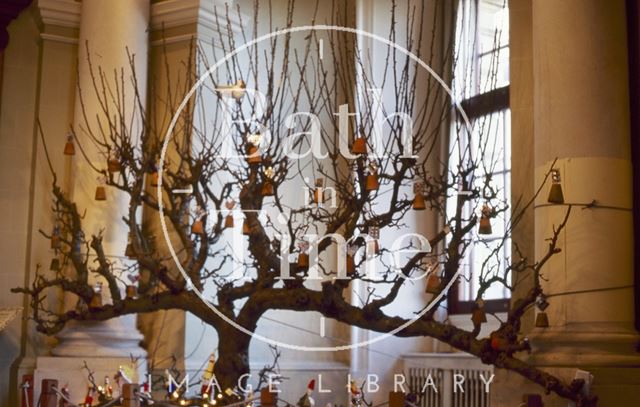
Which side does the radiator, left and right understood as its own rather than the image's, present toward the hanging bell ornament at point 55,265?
right

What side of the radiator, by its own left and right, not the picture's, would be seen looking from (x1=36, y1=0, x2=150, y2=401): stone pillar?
right

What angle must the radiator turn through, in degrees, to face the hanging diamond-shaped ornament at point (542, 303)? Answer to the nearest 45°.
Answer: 0° — it already faces it

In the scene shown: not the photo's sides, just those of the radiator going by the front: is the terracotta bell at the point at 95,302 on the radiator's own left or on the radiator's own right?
on the radiator's own right

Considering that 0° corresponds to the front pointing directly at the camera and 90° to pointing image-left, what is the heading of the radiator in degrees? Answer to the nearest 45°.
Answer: approximately 0°

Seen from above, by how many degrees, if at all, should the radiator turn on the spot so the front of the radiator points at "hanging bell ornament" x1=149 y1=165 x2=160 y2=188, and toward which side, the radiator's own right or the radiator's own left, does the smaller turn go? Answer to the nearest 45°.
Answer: approximately 90° to the radiator's own right

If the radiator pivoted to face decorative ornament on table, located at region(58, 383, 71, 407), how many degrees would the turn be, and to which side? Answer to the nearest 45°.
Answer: approximately 90° to its right

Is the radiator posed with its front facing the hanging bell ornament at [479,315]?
yes
